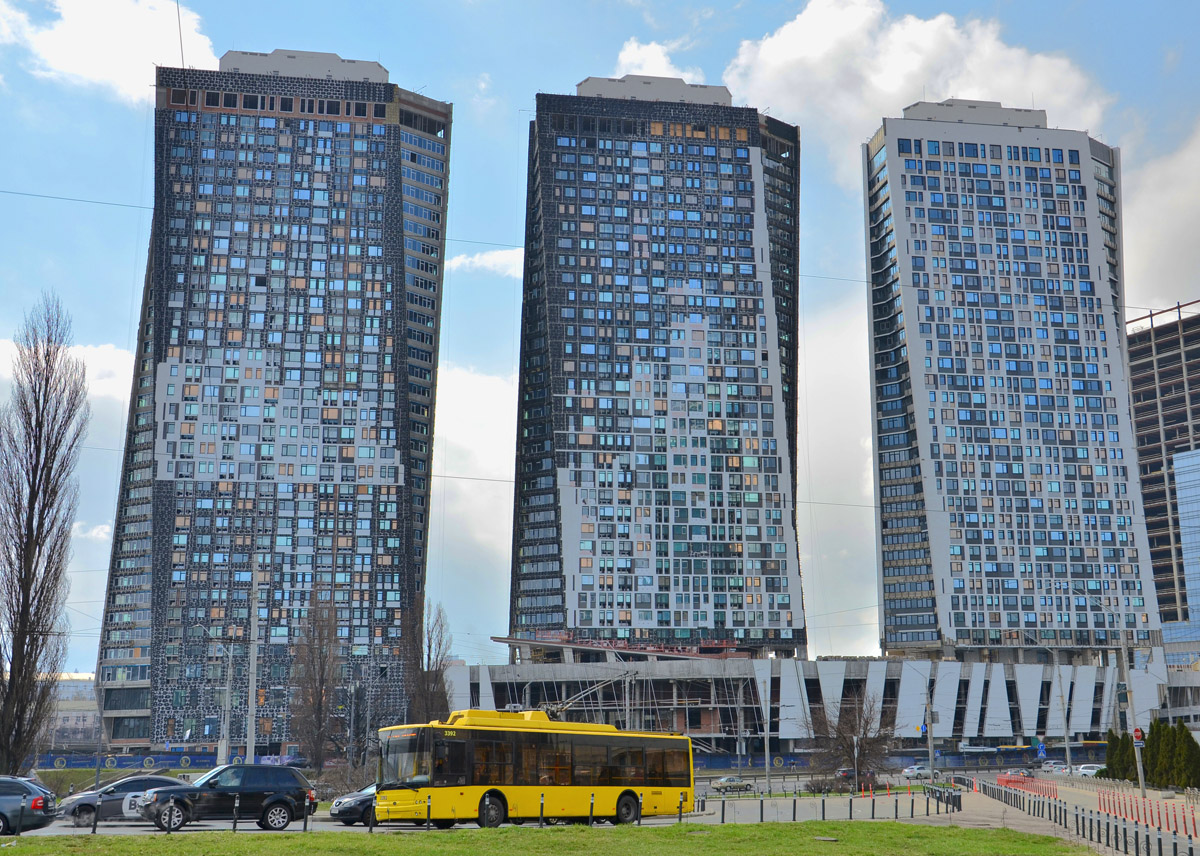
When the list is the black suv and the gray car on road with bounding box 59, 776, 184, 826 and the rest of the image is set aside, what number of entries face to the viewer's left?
2

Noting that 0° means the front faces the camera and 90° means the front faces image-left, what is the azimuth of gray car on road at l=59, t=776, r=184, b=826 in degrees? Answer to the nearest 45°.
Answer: approximately 90°

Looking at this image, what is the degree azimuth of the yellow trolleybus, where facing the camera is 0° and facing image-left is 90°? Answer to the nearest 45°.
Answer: approximately 45°

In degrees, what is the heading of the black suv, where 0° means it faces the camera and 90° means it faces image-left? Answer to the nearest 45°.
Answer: approximately 90°

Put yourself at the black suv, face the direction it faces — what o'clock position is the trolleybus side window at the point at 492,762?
The trolleybus side window is roughly at 6 o'clock from the black suv.
